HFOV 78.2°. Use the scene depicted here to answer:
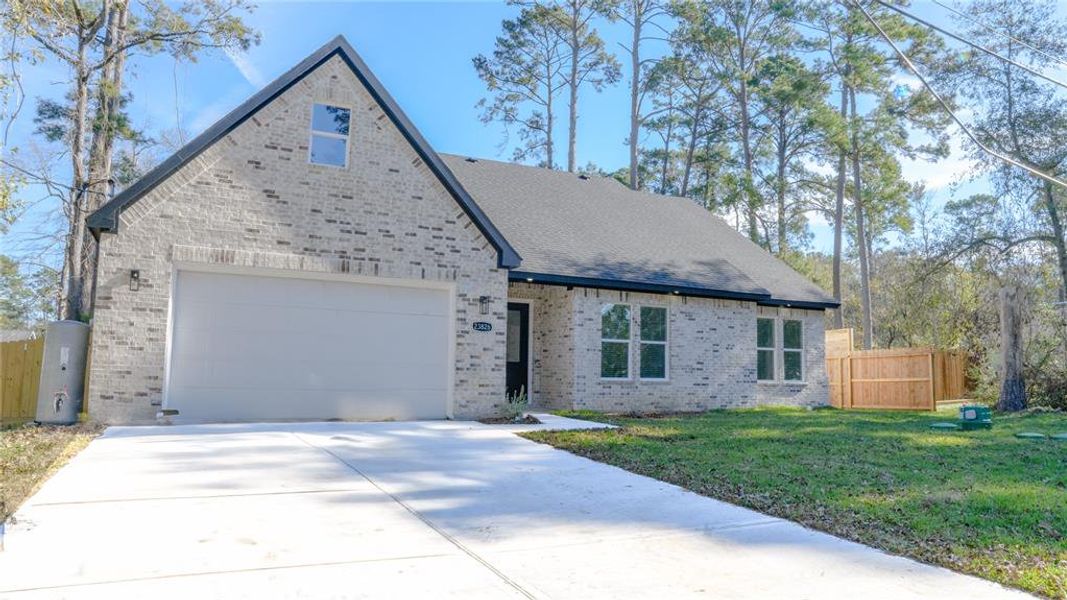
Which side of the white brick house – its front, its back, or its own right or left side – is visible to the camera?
front

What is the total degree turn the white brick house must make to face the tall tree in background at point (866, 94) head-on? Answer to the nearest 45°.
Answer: approximately 135° to its left

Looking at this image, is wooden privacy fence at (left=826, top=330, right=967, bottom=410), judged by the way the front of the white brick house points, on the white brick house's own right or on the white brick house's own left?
on the white brick house's own left

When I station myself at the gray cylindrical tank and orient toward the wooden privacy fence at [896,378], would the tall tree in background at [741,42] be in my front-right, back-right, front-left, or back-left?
front-left

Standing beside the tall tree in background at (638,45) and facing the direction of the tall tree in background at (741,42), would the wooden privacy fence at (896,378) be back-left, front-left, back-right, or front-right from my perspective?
front-right

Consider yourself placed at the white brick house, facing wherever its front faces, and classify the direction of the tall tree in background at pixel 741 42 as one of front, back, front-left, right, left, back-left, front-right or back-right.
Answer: back-left

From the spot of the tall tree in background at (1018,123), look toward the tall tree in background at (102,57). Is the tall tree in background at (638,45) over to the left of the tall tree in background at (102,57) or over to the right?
right

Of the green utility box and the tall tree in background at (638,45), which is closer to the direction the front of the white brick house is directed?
the green utility box

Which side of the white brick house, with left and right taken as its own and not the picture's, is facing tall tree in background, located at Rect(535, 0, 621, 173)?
back

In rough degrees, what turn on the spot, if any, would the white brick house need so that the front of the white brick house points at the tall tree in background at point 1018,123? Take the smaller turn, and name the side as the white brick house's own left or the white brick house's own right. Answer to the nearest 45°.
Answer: approximately 135° to the white brick house's own left

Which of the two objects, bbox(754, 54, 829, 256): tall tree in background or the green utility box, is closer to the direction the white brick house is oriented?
the green utility box

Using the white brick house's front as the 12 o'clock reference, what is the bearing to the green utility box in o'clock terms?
The green utility box is roughly at 9 o'clock from the white brick house.

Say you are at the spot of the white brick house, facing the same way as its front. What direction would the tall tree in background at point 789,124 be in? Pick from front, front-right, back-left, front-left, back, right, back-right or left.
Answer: back-left

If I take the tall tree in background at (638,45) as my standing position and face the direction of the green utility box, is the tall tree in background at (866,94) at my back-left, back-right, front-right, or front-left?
front-left
